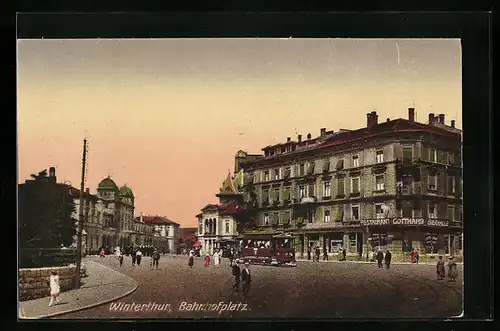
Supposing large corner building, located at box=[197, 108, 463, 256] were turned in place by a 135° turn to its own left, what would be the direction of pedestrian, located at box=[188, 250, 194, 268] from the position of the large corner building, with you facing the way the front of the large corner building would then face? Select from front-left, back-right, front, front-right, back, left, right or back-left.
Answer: back

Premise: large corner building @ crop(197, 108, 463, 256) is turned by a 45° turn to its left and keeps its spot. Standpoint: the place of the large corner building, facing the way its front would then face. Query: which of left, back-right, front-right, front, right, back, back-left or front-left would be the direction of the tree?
right

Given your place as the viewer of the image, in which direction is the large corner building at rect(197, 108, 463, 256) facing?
facing the viewer and to the left of the viewer

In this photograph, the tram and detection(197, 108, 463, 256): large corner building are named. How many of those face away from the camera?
0

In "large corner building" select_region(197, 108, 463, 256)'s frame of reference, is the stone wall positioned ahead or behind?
ahead
